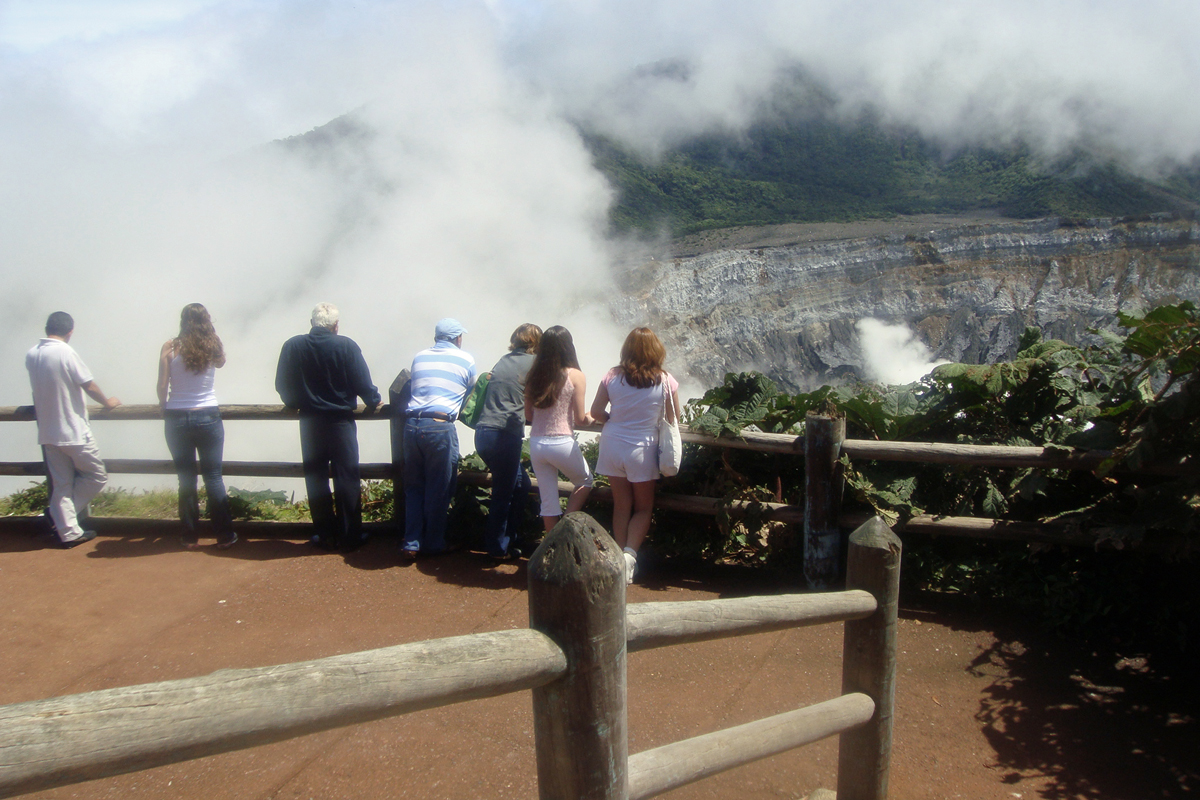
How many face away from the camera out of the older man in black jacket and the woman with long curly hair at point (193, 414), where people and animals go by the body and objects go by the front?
2

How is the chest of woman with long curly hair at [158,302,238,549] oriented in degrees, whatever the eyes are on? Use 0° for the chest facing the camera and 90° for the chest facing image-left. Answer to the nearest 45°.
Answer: approximately 180°

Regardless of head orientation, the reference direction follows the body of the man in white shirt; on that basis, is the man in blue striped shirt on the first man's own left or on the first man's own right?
on the first man's own right

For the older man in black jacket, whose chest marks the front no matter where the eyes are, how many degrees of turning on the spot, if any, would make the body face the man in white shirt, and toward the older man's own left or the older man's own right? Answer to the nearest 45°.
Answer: approximately 90° to the older man's own left

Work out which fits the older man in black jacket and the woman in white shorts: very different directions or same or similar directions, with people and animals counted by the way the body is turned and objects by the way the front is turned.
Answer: same or similar directions

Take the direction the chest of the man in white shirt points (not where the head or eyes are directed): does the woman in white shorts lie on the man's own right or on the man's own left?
on the man's own right

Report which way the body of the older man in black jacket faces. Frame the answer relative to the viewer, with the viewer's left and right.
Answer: facing away from the viewer

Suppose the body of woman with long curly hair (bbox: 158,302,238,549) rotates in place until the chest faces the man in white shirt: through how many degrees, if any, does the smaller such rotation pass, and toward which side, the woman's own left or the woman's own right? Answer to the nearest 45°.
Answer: approximately 45° to the woman's own left

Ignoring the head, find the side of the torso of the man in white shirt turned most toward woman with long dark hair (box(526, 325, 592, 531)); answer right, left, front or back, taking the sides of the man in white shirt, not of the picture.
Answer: right

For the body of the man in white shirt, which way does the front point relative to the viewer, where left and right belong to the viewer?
facing away from the viewer and to the right of the viewer

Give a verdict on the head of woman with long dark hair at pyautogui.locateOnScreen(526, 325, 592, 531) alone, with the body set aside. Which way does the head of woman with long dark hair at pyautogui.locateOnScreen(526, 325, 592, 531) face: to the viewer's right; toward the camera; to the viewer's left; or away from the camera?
away from the camera

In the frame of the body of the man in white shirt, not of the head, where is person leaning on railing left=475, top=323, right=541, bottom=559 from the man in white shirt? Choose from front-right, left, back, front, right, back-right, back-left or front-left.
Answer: right

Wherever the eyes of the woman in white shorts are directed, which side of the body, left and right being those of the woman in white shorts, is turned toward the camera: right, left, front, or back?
back

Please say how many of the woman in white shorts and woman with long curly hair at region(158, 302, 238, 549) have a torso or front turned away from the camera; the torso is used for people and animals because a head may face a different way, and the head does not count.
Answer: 2

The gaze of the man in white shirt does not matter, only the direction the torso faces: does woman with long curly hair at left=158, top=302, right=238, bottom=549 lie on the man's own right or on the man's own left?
on the man's own right
